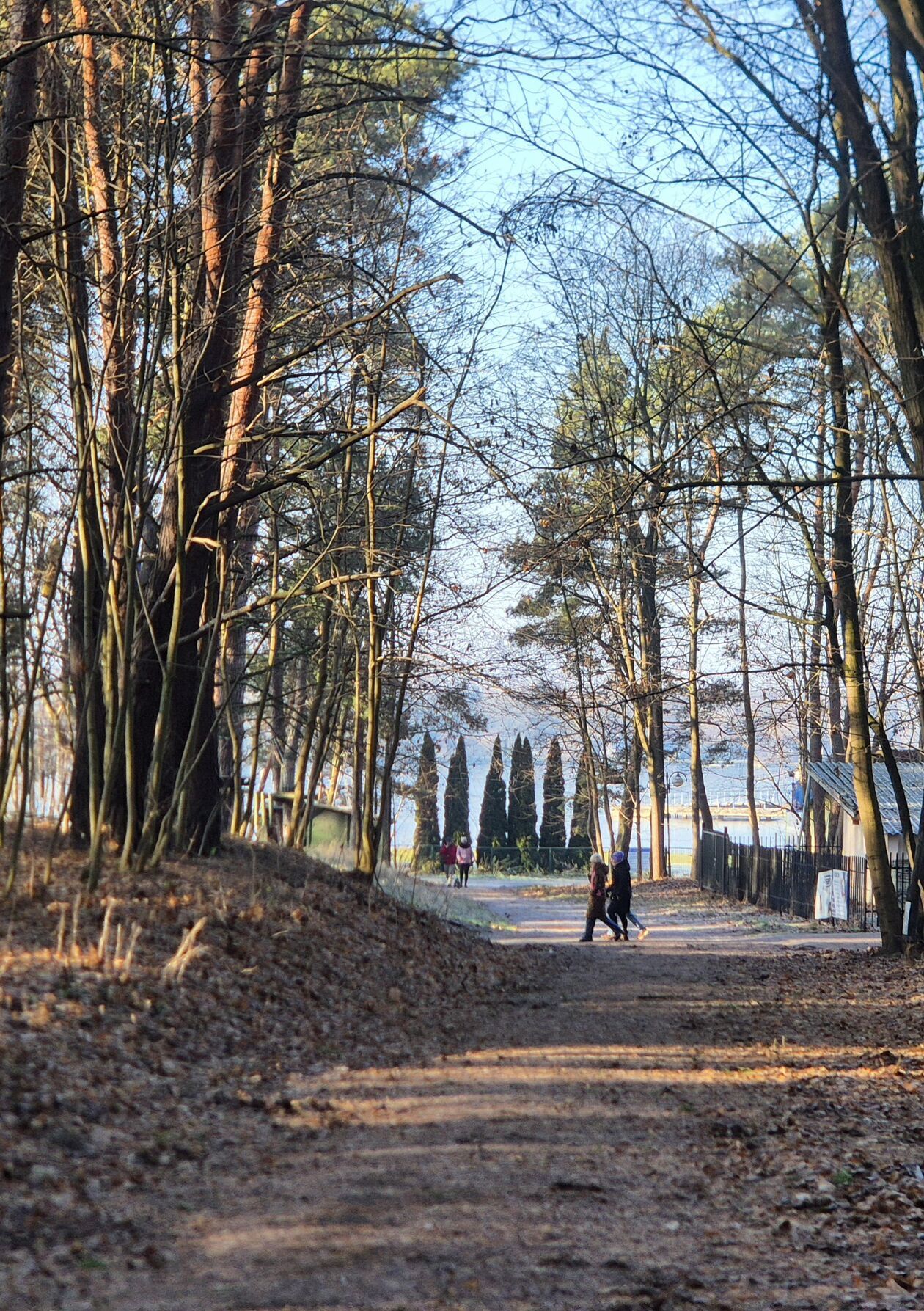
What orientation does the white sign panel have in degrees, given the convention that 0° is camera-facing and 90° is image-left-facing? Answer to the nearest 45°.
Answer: approximately 0°

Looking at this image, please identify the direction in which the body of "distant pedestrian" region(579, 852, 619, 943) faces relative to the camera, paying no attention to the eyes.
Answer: to the viewer's left

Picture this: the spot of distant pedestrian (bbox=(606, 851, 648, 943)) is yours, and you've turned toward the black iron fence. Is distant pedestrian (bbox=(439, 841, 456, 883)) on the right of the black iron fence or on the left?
left

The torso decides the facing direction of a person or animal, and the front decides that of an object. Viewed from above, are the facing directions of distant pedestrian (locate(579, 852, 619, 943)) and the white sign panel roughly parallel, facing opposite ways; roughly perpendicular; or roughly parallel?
roughly perpendicular

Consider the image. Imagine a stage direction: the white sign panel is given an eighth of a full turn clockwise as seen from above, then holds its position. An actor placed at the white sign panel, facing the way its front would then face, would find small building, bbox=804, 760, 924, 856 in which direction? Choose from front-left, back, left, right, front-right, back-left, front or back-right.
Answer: back-right

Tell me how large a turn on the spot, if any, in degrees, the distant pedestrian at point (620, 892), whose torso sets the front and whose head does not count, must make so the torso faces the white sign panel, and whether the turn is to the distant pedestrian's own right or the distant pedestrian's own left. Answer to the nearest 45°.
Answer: approximately 135° to the distant pedestrian's own right
